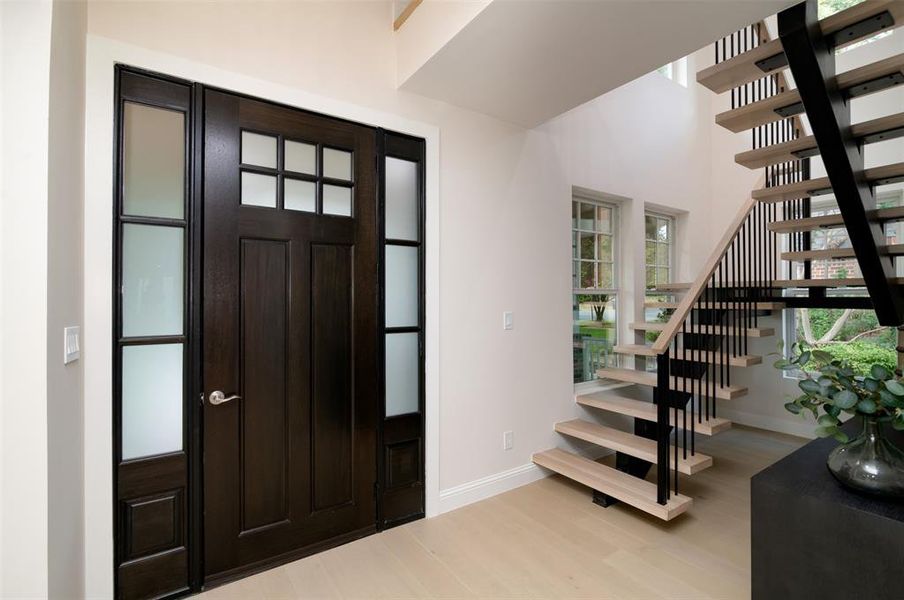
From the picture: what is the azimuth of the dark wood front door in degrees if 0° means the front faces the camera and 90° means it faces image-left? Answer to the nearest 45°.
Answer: approximately 315°

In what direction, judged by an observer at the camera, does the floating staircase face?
facing the viewer and to the left of the viewer

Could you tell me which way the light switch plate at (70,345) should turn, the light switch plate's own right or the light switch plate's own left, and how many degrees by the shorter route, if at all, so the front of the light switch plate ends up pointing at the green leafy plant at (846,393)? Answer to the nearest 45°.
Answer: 0° — it already faces it

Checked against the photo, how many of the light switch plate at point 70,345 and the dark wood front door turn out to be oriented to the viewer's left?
0

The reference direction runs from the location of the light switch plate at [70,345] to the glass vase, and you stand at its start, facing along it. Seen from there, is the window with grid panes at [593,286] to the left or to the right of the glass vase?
left

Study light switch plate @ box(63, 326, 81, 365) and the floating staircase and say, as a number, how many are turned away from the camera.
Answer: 0

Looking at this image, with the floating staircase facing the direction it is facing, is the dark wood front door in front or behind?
in front

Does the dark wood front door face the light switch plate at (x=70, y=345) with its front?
no

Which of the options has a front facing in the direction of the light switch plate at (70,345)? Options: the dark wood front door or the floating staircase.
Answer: the floating staircase

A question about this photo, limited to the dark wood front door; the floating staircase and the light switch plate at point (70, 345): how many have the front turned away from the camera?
0

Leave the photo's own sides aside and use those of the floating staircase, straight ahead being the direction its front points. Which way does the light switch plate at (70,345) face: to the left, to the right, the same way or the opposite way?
the opposite way

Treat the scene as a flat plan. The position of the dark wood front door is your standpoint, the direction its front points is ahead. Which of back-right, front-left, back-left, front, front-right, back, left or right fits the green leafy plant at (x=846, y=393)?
front

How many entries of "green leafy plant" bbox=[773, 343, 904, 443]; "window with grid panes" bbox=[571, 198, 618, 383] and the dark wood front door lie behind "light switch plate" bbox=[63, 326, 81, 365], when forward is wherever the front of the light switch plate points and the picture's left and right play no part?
0

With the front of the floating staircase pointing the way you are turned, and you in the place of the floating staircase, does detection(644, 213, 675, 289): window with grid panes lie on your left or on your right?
on your right

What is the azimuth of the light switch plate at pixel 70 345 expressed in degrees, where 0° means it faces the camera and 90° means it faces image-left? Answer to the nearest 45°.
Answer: approximately 315°

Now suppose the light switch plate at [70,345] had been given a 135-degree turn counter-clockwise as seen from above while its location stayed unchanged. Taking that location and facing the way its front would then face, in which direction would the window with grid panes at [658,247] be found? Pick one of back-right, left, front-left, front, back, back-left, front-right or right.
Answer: right

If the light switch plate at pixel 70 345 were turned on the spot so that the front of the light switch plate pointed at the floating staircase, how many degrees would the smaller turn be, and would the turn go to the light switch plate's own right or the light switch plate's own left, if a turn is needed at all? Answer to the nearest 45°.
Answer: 0° — it already faces it

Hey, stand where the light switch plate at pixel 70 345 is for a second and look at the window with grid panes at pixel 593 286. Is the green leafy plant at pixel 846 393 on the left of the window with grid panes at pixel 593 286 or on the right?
right
